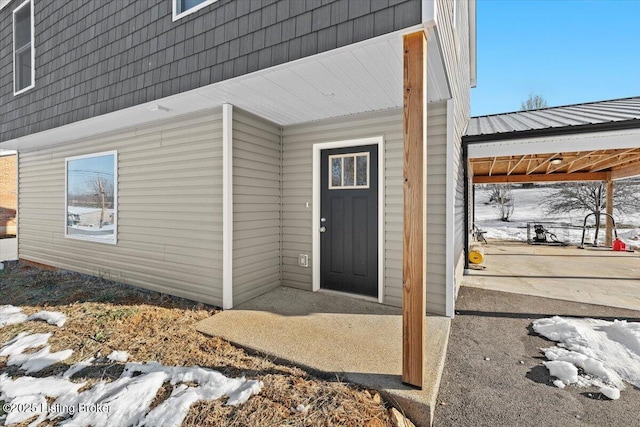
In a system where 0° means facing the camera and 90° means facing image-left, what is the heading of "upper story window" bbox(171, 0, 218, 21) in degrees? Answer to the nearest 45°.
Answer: approximately 45°

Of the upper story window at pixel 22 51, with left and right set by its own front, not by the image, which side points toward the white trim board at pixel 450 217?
left

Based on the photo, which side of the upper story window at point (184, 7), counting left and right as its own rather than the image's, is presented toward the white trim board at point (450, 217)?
left

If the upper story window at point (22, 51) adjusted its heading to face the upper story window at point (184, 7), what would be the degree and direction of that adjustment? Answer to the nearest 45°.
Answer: approximately 45° to its left

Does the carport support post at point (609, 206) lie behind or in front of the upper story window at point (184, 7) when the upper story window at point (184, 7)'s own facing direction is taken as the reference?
behind

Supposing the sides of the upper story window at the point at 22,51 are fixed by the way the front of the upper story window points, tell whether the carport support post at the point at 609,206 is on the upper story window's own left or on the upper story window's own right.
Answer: on the upper story window's own left

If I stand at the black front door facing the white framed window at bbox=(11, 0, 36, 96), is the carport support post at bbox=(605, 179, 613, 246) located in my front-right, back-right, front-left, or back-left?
back-right

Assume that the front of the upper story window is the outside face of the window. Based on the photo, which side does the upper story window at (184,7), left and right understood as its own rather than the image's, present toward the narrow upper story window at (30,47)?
right
